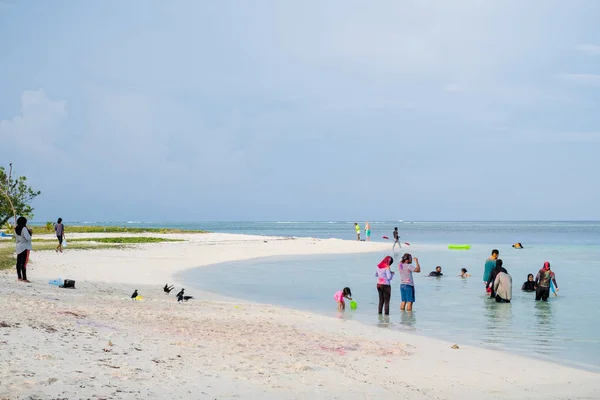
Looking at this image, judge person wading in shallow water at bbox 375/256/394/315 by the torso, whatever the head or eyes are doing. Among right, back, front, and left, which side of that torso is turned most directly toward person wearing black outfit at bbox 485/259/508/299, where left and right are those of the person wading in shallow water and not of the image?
front

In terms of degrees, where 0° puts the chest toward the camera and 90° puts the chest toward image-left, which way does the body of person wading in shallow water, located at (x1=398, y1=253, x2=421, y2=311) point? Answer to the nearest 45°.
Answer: approximately 225°

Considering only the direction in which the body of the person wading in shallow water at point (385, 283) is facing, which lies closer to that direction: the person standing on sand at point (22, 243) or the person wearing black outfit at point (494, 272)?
the person wearing black outfit

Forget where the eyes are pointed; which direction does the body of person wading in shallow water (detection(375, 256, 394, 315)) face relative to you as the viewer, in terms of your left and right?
facing away from the viewer and to the right of the viewer

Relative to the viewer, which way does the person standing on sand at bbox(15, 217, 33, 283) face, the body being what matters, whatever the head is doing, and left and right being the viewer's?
facing away from the viewer and to the right of the viewer

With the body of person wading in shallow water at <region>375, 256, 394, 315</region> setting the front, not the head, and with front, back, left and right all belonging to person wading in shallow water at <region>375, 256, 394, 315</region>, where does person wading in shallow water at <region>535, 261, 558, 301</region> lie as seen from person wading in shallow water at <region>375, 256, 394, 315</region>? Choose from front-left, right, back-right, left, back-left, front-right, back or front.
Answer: front
